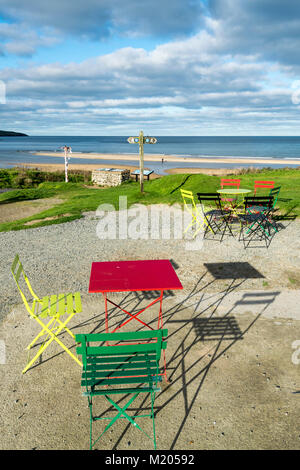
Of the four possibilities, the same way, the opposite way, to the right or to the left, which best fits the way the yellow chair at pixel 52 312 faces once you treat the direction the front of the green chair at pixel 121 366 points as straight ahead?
to the right

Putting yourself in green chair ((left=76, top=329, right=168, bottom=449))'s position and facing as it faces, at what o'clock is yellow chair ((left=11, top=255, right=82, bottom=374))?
The yellow chair is roughly at 11 o'clock from the green chair.

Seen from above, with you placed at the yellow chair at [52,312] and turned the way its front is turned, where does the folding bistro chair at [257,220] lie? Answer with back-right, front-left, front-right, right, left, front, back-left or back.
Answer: front-left

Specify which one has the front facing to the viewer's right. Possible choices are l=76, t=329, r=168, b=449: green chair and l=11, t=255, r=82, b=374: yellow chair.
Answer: the yellow chair

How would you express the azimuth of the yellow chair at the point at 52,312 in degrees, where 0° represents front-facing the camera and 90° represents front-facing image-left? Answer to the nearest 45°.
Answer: approximately 270°

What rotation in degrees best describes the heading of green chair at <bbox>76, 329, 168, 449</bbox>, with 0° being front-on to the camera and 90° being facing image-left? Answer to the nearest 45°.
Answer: approximately 180°

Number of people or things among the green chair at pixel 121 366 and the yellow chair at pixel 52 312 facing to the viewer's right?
1

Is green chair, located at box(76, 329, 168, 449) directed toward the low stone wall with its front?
yes

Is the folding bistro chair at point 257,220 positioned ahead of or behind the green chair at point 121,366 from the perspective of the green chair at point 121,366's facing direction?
ahead

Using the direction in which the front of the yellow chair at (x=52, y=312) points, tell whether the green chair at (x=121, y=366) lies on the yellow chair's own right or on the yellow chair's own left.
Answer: on the yellow chair's own right
